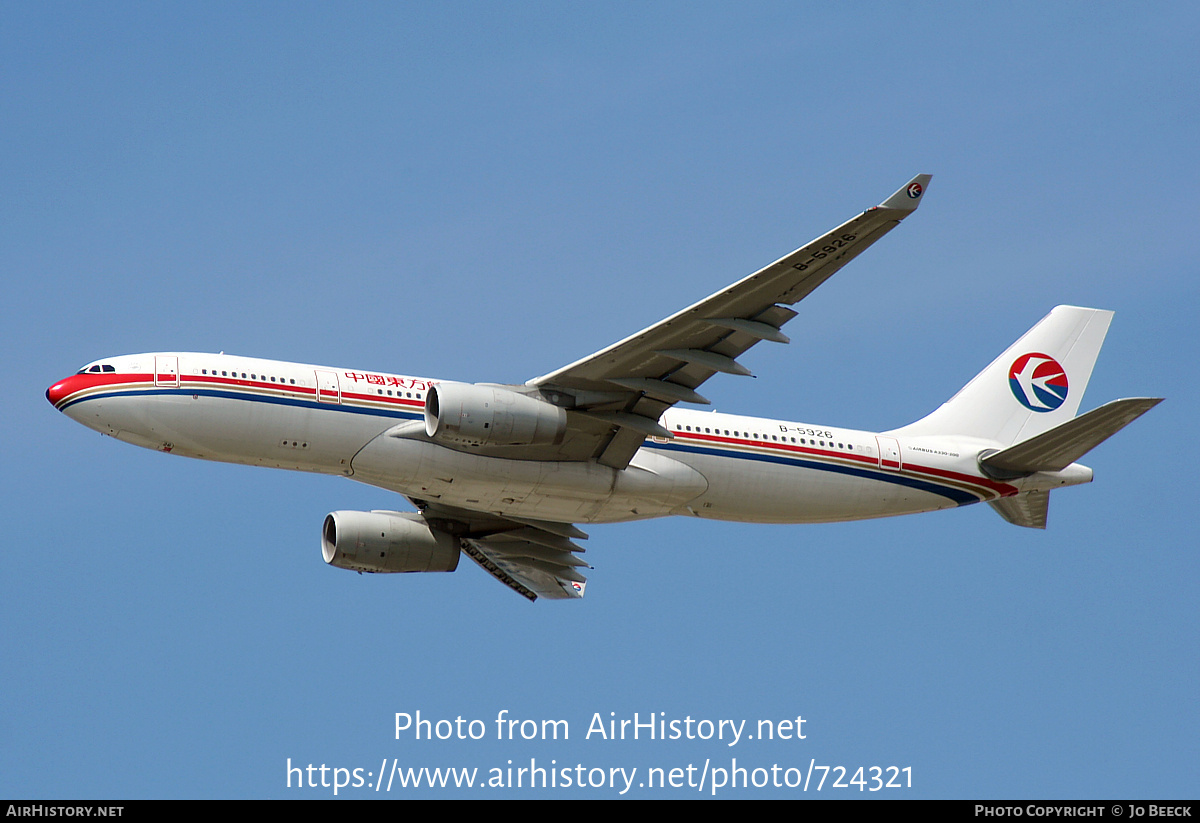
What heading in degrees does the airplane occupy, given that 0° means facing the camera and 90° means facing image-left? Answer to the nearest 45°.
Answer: approximately 90°
